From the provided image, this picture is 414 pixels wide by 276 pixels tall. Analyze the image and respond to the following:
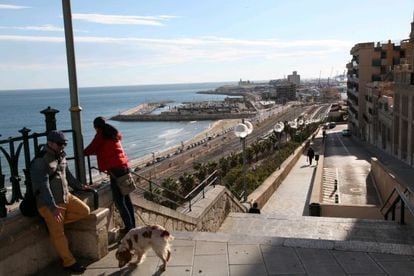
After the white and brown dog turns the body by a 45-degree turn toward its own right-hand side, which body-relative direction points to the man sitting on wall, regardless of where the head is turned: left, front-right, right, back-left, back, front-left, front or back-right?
front-left

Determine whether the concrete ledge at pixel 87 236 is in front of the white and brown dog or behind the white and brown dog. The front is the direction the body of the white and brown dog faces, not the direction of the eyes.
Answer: in front

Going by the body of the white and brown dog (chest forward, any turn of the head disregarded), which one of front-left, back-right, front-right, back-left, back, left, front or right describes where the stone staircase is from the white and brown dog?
back-right

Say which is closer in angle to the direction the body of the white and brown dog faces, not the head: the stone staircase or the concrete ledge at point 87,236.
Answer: the concrete ledge

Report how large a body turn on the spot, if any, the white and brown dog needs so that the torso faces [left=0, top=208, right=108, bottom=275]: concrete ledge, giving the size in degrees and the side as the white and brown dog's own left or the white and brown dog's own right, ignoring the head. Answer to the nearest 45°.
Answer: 0° — it already faces it

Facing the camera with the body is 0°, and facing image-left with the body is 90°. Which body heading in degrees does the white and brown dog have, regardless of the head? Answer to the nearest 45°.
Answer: approximately 90°
